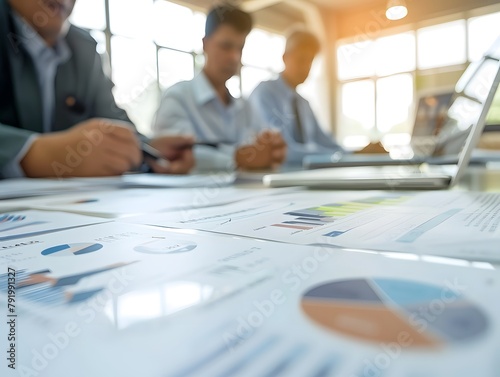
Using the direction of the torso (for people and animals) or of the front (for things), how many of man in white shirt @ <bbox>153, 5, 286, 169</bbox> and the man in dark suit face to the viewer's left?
0

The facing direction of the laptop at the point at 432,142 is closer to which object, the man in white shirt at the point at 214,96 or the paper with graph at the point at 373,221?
the man in white shirt

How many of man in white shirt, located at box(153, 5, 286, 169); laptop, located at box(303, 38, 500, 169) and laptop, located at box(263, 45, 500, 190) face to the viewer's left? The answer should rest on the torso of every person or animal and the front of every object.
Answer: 2

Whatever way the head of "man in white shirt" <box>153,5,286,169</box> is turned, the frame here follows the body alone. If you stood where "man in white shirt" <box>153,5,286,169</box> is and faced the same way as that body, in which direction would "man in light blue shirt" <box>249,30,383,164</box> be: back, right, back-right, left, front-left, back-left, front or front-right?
left

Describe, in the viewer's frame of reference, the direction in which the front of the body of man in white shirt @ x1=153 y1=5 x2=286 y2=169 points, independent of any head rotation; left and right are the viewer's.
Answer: facing the viewer and to the right of the viewer

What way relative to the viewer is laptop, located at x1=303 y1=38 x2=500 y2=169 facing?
to the viewer's left

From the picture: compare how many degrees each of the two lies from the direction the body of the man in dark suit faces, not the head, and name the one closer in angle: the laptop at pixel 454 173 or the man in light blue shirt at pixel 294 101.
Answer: the laptop

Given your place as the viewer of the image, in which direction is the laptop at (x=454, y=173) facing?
facing to the left of the viewer

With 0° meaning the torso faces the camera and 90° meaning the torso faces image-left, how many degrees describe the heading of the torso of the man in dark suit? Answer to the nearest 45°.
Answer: approximately 315°

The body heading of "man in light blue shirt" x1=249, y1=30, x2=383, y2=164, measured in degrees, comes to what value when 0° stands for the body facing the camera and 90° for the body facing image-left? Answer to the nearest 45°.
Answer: approximately 315°
